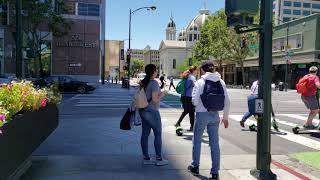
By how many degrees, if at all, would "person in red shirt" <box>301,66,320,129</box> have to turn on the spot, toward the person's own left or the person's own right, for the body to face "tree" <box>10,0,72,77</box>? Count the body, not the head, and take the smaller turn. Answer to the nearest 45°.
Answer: approximately 135° to the person's own left

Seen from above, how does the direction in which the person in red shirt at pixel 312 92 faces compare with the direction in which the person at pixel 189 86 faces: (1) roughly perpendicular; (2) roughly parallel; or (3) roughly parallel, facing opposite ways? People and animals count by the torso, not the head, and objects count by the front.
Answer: roughly parallel

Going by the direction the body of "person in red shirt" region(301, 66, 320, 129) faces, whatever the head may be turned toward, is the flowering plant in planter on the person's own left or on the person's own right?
on the person's own right

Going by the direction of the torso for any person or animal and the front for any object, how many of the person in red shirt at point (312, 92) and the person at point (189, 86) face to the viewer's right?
2

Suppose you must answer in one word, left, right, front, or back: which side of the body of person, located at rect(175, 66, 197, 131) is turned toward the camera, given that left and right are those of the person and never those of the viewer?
right

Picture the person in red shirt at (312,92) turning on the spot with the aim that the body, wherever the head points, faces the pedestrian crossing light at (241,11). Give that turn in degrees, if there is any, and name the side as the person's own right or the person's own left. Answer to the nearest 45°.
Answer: approximately 90° to the person's own right

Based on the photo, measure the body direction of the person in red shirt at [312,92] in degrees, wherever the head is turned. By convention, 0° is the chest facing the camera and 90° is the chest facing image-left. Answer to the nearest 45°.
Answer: approximately 270°

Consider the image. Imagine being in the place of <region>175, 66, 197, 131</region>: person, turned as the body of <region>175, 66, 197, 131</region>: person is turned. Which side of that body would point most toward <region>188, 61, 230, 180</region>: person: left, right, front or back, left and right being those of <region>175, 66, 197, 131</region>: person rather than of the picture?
right

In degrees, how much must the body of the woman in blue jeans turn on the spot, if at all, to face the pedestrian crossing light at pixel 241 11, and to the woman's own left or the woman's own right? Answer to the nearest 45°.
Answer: approximately 45° to the woman's own right
